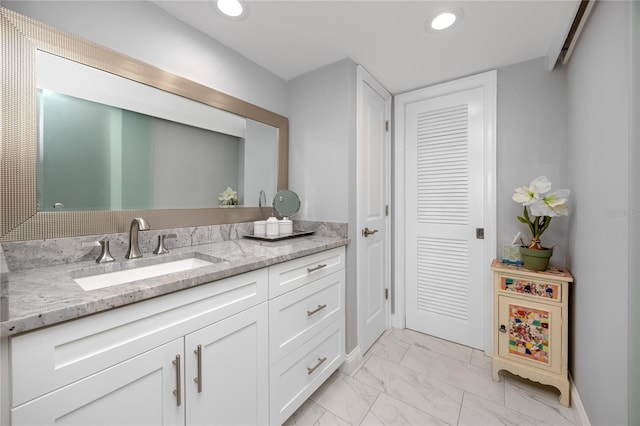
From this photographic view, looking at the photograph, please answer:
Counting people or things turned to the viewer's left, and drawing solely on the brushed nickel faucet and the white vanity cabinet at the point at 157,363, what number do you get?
0

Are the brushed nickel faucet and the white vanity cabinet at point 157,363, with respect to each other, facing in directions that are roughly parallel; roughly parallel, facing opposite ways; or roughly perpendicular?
roughly parallel

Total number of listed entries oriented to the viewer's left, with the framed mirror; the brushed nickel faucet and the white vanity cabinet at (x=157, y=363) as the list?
0

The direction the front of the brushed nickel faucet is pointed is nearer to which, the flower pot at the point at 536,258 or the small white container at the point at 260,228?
the flower pot

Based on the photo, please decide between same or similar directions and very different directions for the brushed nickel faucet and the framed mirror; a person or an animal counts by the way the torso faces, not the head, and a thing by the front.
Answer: same or similar directions

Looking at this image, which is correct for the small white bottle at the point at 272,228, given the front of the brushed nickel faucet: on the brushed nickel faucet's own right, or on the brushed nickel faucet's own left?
on the brushed nickel faucet's own left

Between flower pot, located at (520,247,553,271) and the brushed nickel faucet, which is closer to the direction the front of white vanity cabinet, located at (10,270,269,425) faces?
the flower pot

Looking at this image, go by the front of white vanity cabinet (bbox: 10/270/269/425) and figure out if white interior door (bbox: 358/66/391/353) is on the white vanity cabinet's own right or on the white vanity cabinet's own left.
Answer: on the white vanity cabinet's own left

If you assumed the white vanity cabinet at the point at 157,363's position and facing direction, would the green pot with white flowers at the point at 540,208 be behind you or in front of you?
in front

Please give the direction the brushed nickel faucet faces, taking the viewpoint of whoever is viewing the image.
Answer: facing the viewer and to the right of the viewer

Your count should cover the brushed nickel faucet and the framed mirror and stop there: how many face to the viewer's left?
0

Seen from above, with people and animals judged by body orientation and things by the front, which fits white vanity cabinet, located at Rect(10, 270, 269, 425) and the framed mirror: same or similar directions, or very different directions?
same or similar directions
